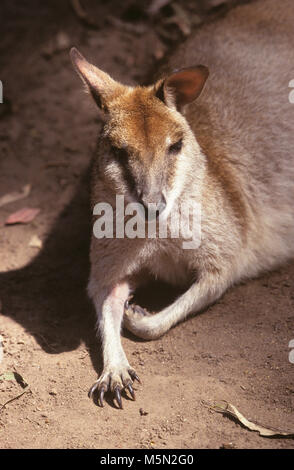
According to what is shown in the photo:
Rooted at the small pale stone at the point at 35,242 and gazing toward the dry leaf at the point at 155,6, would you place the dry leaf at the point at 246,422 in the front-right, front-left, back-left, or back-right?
back-right

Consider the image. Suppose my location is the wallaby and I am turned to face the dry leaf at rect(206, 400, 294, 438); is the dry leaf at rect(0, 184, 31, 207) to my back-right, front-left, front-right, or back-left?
back-right

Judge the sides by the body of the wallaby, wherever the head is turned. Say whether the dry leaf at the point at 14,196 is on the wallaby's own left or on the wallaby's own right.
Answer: on the wallaby's own right

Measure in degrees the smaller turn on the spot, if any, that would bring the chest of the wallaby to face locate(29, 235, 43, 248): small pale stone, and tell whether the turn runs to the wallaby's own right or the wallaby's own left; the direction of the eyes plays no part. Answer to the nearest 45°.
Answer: approximately 45° to the wallaby's own right

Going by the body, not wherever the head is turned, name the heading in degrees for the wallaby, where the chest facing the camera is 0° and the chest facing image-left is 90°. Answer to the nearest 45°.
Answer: approximately 45°

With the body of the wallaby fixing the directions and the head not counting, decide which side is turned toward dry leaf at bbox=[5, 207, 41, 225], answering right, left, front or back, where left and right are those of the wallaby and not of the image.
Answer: right

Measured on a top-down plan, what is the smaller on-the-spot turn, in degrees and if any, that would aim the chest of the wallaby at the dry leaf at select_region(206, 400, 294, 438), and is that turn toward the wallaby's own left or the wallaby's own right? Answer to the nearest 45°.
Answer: approximately 45° to the wallaby's own left
